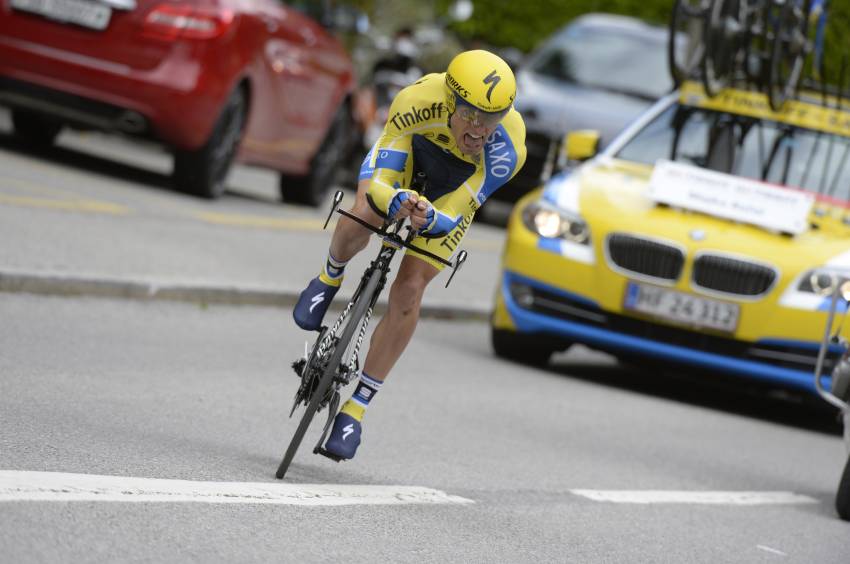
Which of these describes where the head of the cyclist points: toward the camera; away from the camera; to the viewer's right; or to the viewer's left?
toward the camera

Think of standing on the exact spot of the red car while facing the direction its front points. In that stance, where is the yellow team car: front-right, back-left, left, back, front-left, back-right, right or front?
right

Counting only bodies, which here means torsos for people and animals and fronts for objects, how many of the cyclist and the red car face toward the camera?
1

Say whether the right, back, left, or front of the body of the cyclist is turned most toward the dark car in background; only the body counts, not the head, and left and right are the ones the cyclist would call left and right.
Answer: back

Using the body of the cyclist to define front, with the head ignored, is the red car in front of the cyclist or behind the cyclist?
behind

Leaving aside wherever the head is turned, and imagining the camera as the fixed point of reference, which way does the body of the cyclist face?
toward the camera

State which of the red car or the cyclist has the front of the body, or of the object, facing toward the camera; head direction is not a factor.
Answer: the cyclist

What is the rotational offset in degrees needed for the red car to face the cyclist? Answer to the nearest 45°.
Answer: approximately 135° to its right

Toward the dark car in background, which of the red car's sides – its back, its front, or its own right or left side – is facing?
front
